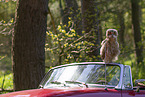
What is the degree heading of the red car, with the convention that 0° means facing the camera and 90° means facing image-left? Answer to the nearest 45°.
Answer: approximately 45°

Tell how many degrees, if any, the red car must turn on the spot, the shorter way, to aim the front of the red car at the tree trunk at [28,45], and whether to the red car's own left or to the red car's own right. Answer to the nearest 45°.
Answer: approximately 90° to the red car's own right
